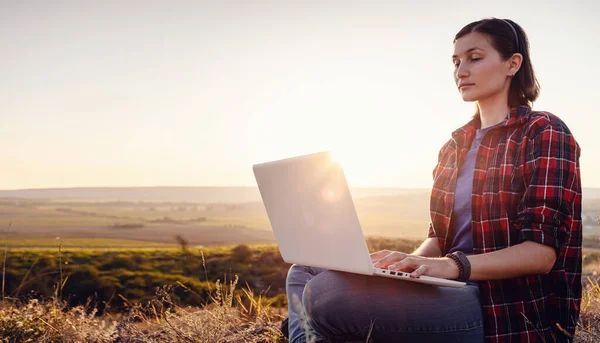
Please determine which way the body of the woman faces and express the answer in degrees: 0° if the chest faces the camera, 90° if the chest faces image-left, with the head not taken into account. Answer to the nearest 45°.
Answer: approximately 45°
